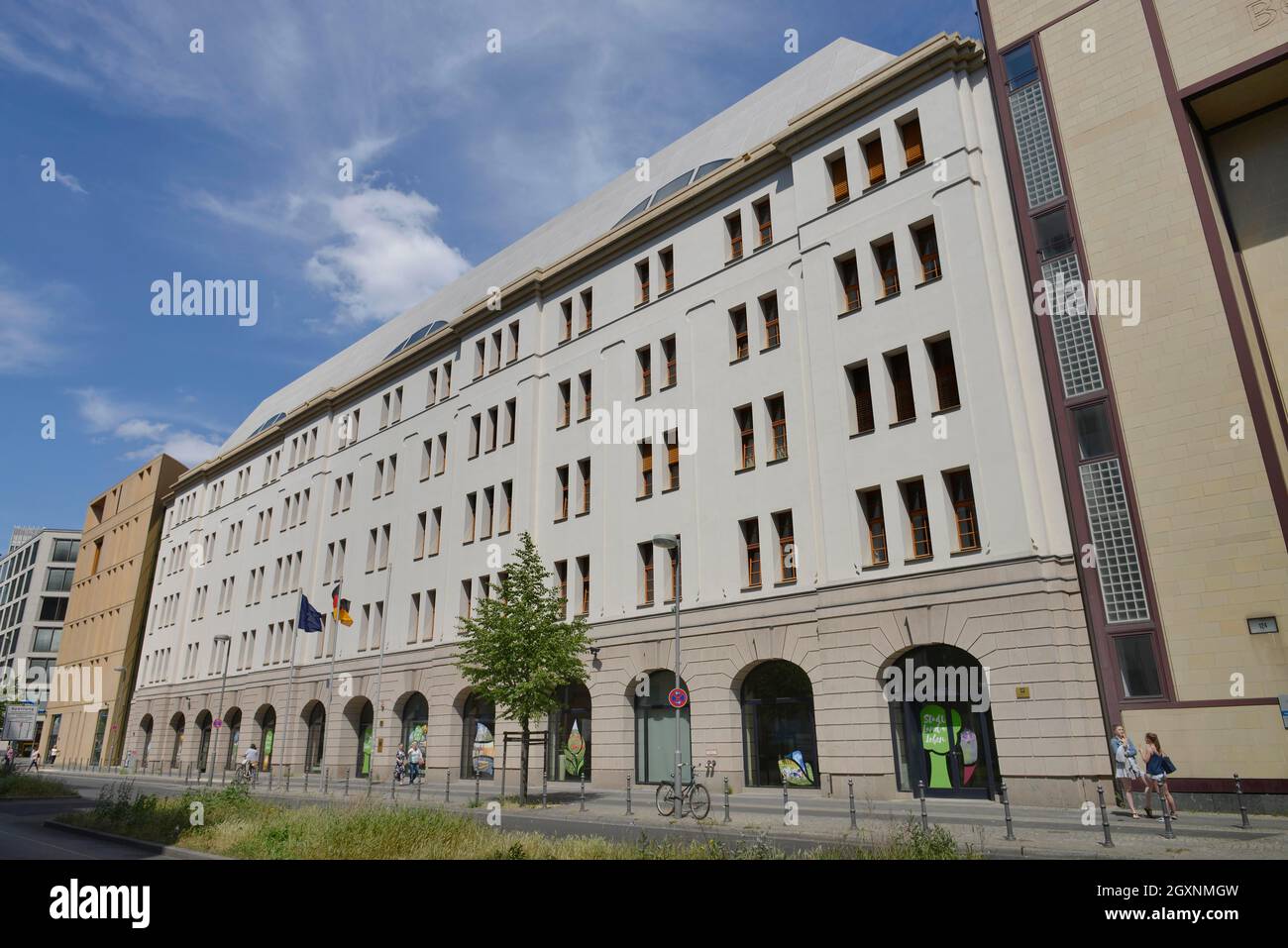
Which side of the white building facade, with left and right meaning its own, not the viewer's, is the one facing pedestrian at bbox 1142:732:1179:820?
left
